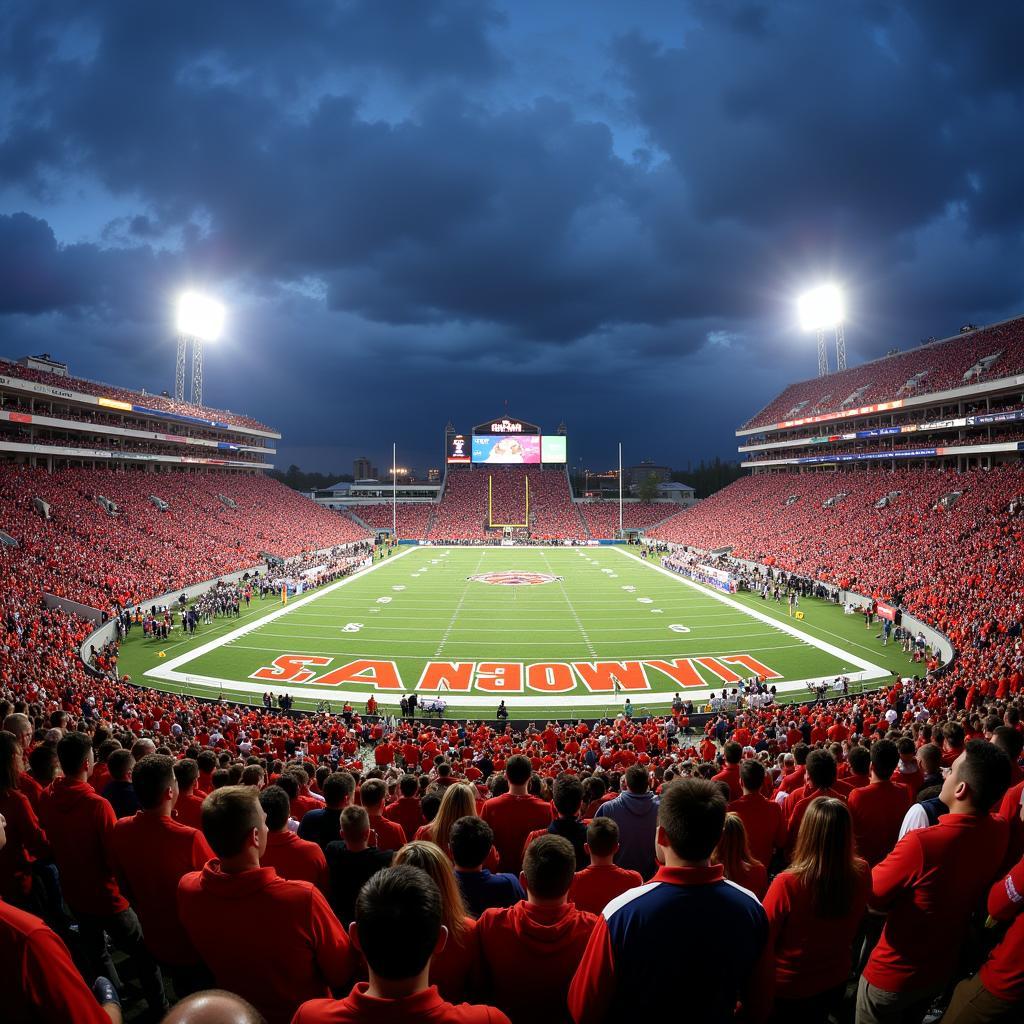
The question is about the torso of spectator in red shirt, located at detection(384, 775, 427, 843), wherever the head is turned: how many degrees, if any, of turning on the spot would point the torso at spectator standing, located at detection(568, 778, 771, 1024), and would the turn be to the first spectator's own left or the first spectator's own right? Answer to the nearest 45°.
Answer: approximately 180°

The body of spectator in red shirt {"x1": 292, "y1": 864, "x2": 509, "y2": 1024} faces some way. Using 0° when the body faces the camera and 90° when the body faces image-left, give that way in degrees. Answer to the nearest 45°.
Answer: approximately 180°

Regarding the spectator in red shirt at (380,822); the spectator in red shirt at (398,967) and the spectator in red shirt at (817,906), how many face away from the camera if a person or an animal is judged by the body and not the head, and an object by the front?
3

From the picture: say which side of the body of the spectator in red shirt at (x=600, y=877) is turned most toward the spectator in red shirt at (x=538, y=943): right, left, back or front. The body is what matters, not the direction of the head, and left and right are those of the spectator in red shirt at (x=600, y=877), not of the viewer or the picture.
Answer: back

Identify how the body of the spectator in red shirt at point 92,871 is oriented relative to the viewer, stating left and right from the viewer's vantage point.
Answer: facing away from the viewer and to the right of the viewer

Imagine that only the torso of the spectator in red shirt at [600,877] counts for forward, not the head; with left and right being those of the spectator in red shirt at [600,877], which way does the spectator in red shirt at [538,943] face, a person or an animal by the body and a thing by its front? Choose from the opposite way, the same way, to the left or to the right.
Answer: the same way

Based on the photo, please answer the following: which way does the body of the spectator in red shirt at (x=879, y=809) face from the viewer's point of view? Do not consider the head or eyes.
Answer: away from the camera

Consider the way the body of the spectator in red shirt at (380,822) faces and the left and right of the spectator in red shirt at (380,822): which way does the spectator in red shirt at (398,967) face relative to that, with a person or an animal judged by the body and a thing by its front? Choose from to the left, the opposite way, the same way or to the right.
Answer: the same way

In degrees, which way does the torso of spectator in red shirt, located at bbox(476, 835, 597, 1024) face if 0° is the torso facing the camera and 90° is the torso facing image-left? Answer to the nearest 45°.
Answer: approximately 180°

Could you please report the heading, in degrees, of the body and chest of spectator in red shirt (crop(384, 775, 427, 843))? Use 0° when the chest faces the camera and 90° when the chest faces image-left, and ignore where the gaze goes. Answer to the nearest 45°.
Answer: approximately 180°

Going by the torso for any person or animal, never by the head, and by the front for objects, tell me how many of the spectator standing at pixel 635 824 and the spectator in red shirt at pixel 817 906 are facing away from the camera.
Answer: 2

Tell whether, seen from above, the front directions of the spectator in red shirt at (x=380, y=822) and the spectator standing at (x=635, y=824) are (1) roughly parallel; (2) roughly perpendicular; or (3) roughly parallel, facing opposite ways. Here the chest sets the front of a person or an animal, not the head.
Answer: roughly parallel

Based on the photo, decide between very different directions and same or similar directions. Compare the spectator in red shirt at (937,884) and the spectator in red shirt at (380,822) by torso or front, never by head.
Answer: same or similar directions
